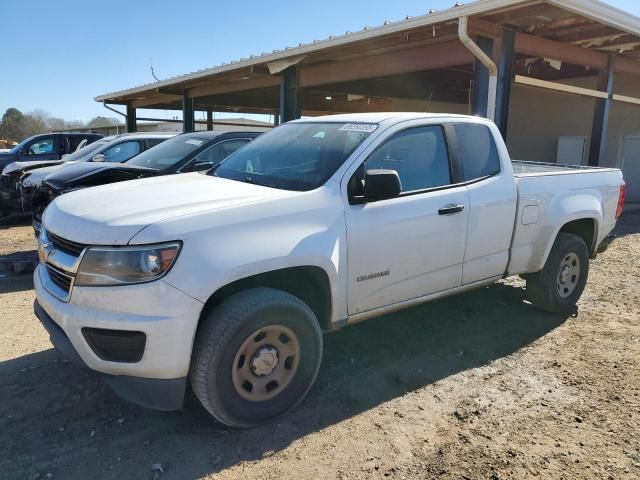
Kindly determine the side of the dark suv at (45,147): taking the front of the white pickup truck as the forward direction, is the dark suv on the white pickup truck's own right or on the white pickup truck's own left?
on the white pickup truck's own right

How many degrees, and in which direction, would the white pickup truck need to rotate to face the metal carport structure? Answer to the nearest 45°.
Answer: approximately 135° to its right

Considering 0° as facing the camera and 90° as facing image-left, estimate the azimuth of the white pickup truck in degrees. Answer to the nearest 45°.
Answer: approximately 45°
